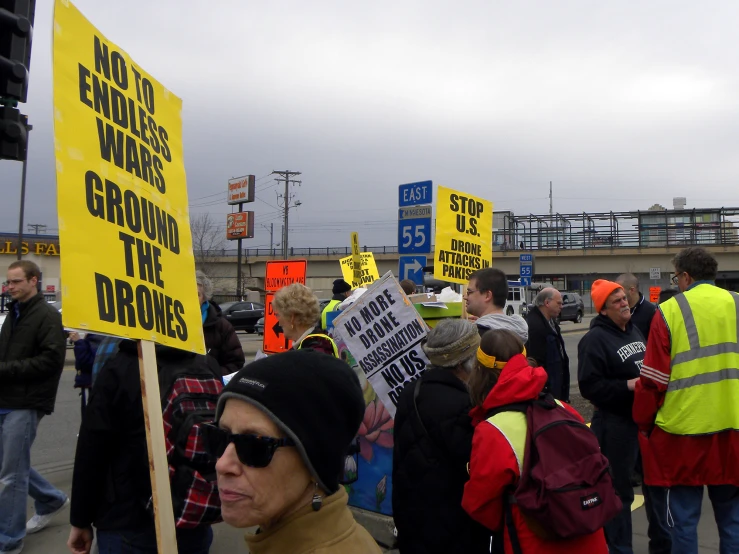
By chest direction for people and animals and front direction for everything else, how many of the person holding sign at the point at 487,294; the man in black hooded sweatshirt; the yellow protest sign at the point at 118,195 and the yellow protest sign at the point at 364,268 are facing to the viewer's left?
1

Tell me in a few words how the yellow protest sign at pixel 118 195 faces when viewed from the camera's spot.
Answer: facing the viewer and to the right of the viewer

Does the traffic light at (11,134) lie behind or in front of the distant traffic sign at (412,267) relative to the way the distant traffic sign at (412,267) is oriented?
in front

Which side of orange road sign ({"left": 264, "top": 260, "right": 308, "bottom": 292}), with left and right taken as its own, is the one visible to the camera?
front

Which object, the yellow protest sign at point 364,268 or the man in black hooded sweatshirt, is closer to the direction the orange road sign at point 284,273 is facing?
the man in black hooded sweatshirt

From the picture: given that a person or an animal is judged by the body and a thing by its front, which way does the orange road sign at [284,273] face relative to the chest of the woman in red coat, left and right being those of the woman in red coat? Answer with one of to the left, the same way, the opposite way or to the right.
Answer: the opposite way

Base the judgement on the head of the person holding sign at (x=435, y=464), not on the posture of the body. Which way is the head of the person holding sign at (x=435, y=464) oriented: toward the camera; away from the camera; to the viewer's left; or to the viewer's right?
away from the camera

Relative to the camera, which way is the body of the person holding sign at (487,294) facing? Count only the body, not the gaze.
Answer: to the viewer's left

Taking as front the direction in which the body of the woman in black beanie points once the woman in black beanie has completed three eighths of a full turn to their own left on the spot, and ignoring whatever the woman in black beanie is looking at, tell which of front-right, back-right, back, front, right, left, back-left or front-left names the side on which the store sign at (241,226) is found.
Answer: left

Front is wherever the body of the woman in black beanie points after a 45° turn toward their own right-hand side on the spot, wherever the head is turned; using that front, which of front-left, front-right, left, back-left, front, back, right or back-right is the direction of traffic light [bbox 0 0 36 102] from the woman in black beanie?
front-right

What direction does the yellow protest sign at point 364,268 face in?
toward the camera

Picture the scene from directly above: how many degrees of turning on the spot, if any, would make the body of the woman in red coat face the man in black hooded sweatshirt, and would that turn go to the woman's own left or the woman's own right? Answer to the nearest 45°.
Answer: approximately 45° to the woman's own right

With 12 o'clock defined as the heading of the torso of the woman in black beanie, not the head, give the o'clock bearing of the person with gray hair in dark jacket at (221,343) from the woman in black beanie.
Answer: The person with gray hair in dark jacket is roughly at 4 o'clock from the woman in black beanie.

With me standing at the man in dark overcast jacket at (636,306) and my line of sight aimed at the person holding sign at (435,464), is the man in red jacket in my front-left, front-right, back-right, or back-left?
front-left

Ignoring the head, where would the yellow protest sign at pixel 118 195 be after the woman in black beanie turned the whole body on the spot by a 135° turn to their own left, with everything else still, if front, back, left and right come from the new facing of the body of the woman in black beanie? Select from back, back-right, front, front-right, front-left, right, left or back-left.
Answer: back-left
